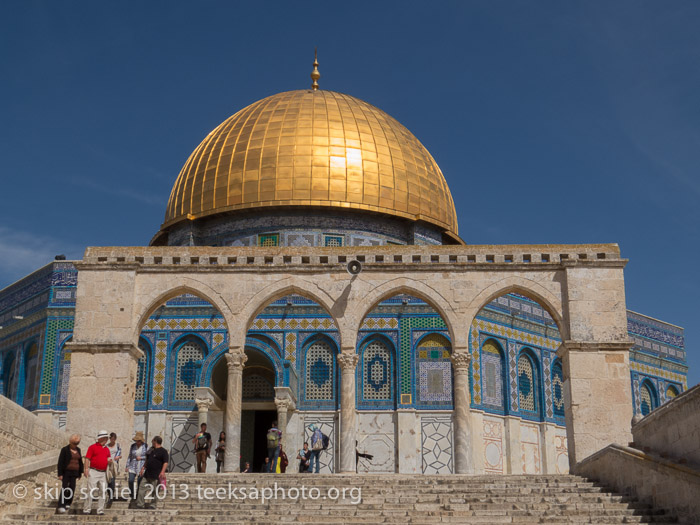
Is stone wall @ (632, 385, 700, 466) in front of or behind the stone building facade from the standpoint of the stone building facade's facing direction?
in front

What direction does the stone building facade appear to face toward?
toward the camera

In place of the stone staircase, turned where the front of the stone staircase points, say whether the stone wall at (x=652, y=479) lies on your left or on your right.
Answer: on your left

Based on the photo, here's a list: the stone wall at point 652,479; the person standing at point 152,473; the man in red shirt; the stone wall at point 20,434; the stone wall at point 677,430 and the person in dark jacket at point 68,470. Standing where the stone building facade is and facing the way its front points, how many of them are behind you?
0

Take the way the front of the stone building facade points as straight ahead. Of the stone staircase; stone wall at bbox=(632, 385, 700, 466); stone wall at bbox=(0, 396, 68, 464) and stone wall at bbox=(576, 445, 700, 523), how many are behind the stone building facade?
0

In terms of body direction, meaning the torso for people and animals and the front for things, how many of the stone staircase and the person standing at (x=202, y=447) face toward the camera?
2

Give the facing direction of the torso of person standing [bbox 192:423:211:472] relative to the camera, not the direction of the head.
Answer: toward the camera

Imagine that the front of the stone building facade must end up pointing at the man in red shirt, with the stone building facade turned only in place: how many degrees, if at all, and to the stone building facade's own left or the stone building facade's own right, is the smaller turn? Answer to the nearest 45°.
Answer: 0° — it already faces them

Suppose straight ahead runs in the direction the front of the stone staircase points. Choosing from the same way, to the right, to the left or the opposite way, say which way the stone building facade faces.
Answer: the same way

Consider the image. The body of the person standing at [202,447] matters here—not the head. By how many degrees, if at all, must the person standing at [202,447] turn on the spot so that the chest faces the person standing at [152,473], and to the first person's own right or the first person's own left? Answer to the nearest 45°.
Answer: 0° — they already face them

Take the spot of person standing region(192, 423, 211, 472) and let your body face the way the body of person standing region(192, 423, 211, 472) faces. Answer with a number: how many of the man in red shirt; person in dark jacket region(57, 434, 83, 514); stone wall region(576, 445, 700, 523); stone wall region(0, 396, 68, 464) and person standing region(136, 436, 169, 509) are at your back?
0

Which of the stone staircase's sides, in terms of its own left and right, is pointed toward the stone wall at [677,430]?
left

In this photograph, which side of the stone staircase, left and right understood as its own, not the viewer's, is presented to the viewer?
front

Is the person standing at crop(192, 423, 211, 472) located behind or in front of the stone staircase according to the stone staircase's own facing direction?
behind

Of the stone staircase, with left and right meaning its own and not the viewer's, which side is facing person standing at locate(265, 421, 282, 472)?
back

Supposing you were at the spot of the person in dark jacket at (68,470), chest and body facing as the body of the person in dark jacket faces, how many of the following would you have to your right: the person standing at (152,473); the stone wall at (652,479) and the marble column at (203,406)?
0

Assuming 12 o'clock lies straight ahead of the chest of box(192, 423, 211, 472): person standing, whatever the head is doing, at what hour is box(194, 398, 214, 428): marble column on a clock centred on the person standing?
The marble column is roughly at 6 o'clock from the person standing.

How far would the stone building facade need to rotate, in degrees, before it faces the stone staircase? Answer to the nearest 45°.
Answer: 0° — it already faces it
